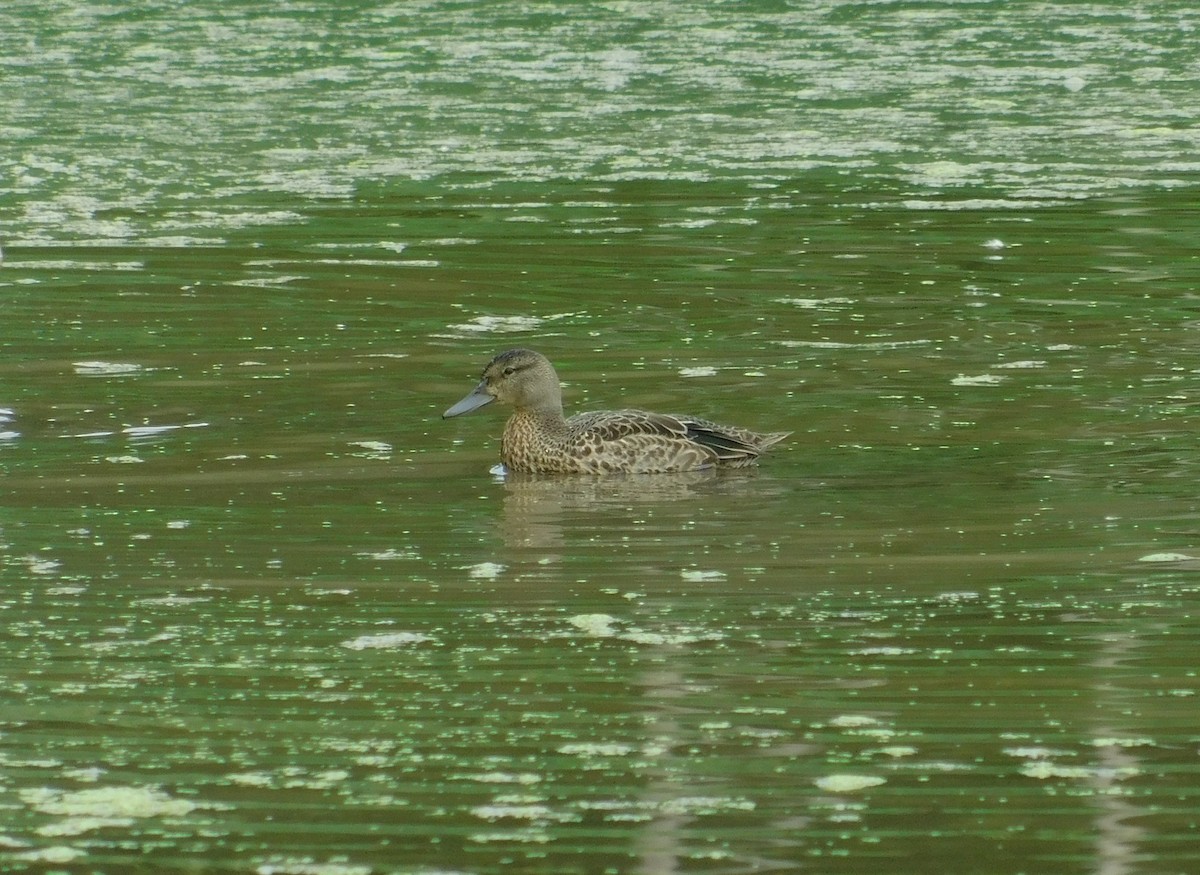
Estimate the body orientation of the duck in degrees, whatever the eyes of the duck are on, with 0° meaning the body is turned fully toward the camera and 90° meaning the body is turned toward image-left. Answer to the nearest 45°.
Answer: approximately 90°
